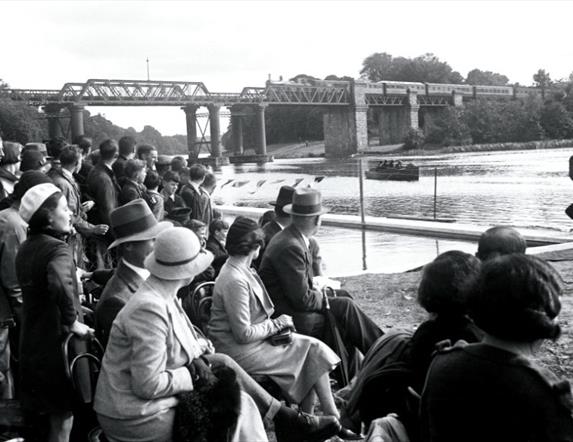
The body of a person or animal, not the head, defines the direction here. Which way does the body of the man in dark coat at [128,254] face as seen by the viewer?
to the viewer's right

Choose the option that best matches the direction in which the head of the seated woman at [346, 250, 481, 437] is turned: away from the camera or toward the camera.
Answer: away from the camera

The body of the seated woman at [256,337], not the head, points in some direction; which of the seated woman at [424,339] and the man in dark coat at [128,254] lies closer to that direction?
the seated woman

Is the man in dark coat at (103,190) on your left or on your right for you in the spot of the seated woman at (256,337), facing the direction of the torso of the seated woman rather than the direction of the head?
on your left

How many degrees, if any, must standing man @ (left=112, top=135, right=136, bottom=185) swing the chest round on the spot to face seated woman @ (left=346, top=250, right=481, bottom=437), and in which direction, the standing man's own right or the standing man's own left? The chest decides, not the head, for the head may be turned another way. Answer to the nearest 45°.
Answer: approximately 135° to the standing man's own right

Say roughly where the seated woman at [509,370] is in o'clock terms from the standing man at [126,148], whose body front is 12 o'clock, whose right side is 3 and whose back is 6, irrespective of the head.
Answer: The seated woman is roughly at 4 o'clock from the standing man.

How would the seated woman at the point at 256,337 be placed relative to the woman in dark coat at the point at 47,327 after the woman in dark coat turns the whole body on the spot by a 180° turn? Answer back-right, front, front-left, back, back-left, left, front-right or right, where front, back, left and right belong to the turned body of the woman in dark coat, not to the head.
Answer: back

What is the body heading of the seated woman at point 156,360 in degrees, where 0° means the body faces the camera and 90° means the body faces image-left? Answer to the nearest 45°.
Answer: approximately 270°

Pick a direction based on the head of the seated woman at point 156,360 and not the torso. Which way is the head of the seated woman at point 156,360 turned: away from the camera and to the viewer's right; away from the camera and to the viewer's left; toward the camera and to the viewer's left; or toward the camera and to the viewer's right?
away from the camera and to the viewer's right

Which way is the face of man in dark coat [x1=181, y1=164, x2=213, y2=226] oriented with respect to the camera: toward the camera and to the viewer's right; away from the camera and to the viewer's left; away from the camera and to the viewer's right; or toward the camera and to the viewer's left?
away from the camera and to the viewer's right

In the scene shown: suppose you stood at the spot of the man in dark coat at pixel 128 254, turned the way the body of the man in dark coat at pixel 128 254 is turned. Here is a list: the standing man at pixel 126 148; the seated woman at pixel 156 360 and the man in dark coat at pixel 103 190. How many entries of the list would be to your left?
2

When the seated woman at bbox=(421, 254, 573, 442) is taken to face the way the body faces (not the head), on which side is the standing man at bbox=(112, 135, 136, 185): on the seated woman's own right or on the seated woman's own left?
on the seated woman's own left

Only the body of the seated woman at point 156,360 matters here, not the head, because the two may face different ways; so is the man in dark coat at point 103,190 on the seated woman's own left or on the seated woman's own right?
on the seated woman's own left

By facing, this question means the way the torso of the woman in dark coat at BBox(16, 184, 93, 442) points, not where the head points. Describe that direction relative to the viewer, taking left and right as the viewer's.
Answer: facing to the right of the viewer

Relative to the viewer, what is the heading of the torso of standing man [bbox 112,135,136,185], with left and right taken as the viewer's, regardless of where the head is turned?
facing away from the viewer and to the right of the viewer

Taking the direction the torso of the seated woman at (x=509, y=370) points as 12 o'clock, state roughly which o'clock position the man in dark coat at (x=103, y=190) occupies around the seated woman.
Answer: The man in dark coat is roughly at 9 o'clock from the seated woman.

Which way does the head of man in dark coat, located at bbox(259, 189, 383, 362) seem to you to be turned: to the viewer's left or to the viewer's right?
to the viewer's right
